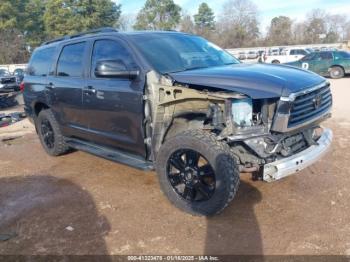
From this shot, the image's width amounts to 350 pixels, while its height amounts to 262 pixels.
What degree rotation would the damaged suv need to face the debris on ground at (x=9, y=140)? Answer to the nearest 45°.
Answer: approximately 180°

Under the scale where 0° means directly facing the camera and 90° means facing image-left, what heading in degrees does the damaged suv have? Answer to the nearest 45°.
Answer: approximately 315°

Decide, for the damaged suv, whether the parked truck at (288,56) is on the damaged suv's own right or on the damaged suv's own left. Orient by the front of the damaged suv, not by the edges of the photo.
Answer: on the damaged suv's own left
